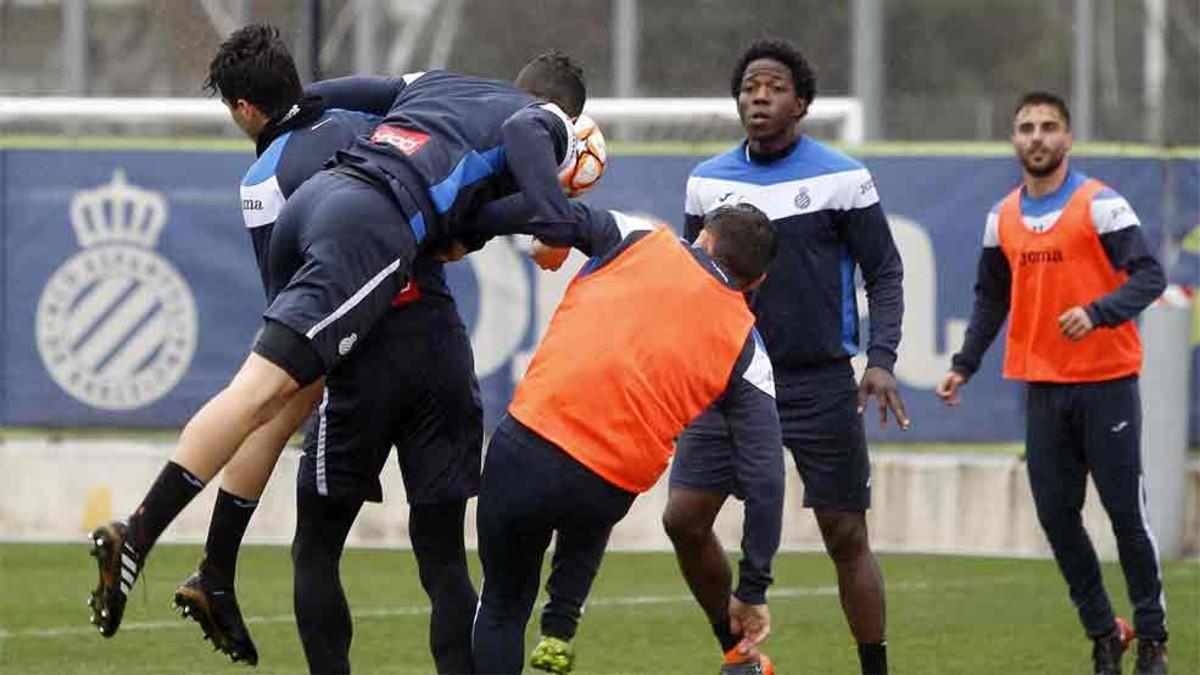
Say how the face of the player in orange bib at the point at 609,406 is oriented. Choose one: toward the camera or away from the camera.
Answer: away from the camera

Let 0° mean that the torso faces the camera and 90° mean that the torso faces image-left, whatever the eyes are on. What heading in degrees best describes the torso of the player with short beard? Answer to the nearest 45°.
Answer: approximately 45°
